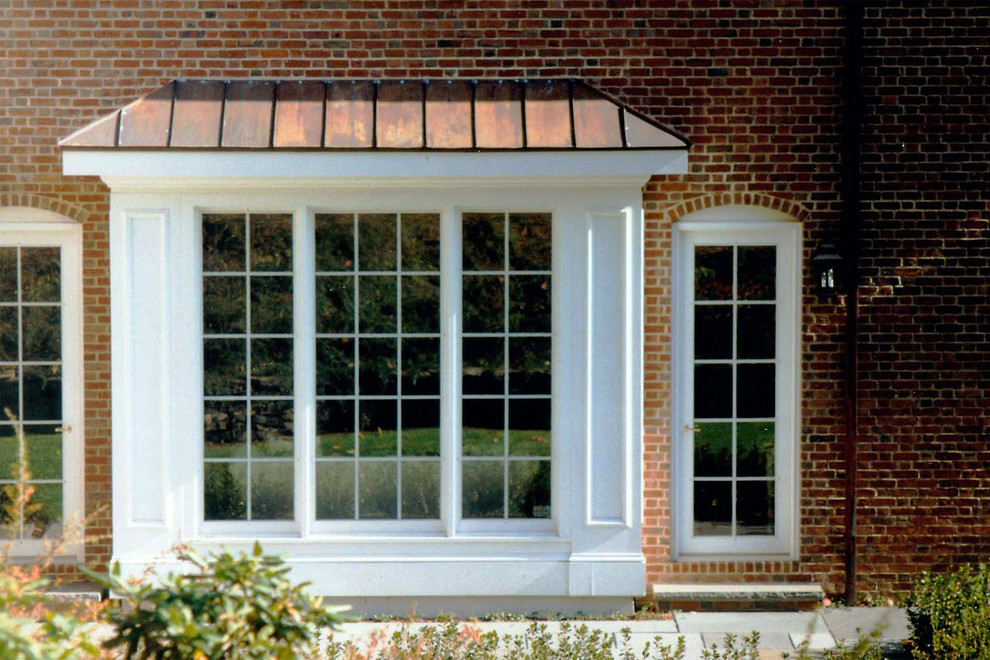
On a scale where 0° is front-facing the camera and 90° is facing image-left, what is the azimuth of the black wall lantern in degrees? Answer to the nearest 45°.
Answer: approximately 0°

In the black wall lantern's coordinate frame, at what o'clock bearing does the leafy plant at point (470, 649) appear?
The leafy plant is roughly at 1 o'clock from the black wall lantern.
